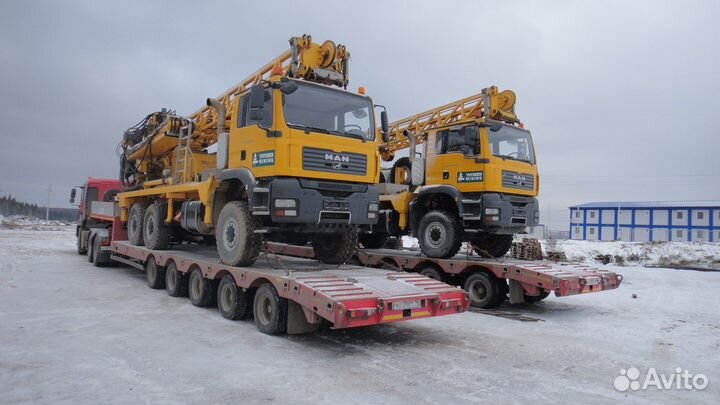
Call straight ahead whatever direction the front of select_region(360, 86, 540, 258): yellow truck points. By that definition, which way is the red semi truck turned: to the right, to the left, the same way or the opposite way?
the opposite way

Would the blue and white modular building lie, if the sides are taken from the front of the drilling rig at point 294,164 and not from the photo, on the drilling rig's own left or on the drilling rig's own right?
on the drilling rig's own left

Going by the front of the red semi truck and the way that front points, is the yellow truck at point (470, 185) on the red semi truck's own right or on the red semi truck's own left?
on the red semi truck's own right

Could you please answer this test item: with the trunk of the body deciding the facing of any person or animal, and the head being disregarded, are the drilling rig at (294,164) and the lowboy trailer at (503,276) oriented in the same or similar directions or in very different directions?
very different directions

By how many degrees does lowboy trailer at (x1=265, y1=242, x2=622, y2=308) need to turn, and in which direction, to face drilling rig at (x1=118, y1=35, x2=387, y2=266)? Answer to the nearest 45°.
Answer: approximately 90° to its left

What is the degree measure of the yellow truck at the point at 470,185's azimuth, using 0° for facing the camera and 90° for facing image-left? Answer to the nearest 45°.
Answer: approximately 315°

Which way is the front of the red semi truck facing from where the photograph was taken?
facing away from the viewer and to the left of the viewer

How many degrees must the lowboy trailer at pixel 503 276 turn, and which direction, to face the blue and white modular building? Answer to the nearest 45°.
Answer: approximately 45° to its right

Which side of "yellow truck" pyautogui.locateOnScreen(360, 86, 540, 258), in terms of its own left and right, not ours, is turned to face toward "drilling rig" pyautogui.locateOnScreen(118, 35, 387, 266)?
right
